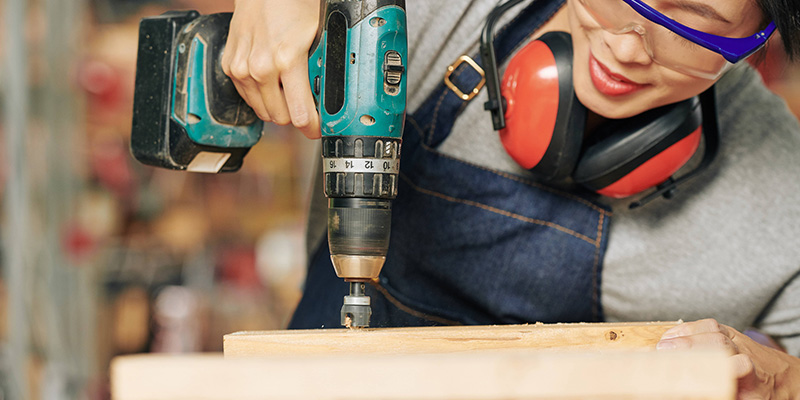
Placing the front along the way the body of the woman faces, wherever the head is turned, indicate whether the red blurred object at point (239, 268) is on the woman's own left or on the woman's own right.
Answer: on the woman's own right

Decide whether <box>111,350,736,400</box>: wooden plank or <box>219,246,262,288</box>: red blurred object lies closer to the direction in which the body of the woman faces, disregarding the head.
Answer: the wooden plank

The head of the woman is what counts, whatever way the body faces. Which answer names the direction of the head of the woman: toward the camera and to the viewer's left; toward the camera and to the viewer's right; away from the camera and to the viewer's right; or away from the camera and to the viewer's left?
toward the camera and to the viewer's left

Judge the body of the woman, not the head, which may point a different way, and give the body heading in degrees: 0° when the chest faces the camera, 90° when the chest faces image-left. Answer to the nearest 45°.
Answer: approximately 45°

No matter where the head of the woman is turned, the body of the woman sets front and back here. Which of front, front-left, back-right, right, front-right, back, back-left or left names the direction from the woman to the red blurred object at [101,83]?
right

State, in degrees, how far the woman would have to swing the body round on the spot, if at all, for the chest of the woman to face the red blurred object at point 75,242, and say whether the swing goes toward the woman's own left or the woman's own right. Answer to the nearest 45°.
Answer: approximately 90° to the woman's own right
